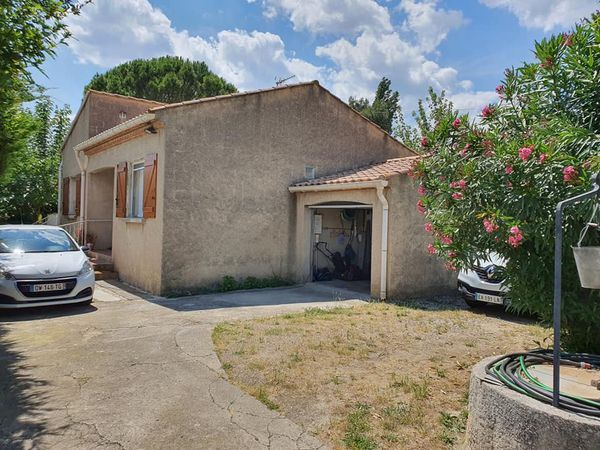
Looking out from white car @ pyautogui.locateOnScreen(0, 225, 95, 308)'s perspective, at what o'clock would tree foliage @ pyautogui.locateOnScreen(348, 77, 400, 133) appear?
The tree foliage is roughly at 8 o'clock from the white car.

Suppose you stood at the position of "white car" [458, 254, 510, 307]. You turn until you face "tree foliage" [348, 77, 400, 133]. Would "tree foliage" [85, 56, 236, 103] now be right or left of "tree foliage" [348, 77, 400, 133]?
left

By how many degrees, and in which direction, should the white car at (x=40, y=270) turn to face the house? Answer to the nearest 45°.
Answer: approximately 90° to its left

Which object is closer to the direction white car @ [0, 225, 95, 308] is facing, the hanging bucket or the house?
the hanging bucket

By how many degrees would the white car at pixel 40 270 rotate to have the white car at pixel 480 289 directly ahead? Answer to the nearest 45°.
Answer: approximately 45° to its left

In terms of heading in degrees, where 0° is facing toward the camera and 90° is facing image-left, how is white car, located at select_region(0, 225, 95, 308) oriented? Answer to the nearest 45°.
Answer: approximately 0°
